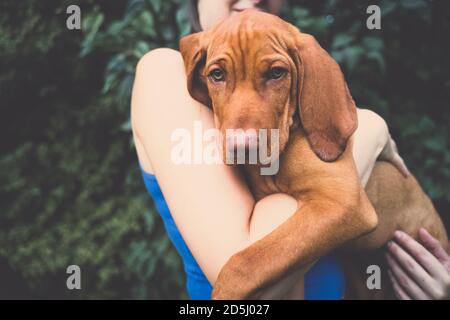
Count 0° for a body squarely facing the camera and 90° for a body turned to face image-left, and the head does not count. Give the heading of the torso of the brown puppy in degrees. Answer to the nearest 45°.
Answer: approximately 45°
